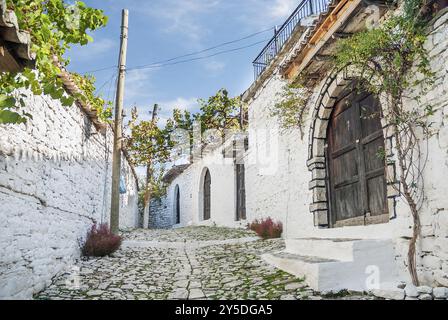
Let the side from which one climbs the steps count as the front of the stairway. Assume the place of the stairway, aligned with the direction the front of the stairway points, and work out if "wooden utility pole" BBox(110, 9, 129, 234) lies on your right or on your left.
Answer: on your right

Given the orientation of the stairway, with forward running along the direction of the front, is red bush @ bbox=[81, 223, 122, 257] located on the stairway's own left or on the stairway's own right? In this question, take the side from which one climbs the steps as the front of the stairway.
on the stairway's own right

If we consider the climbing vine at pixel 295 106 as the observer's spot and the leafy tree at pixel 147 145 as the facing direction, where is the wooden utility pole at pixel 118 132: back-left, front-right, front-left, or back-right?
front-left

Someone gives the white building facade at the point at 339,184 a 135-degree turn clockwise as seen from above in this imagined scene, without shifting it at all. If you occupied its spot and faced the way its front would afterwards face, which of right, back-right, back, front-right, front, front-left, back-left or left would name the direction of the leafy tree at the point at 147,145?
front-left

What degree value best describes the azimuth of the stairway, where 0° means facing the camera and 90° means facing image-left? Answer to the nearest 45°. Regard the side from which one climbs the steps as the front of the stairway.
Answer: approximately 45°

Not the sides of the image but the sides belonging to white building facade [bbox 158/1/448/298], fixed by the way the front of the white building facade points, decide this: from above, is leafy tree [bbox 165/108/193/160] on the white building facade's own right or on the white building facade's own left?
on the white building facade's own right

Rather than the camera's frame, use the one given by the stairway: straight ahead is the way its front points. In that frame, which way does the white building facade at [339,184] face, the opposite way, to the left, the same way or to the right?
the same way

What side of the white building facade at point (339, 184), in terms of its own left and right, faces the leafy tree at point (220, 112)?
right

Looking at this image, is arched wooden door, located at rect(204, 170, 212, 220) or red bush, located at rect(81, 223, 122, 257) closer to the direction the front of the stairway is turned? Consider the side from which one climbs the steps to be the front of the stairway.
the red bush

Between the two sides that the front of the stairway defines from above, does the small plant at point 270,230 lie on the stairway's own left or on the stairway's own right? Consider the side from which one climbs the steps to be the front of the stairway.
on the stairway's own right

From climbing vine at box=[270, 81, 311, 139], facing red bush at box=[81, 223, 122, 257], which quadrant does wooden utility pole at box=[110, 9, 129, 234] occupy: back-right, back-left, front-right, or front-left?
front-right

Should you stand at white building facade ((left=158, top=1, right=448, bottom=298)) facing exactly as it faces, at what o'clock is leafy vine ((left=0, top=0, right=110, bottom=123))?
The leafy vine is roughly at 12 o'clock from the white building facade.

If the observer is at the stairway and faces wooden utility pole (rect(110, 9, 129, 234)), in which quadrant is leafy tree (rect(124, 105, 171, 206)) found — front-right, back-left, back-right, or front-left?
front-right

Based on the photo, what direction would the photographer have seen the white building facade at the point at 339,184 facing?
facing the viewer and to the left of the viewer
